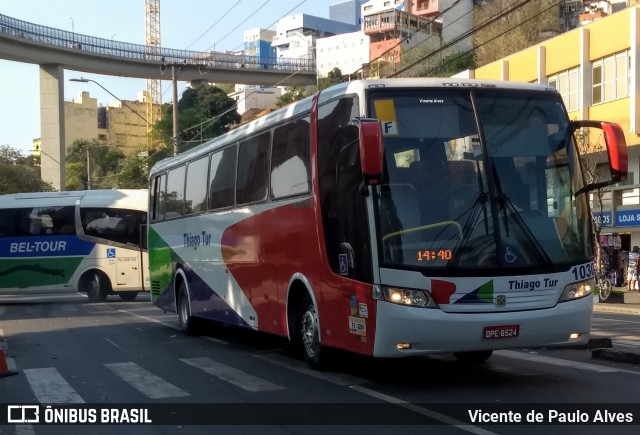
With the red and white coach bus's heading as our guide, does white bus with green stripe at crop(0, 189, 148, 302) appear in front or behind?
behind

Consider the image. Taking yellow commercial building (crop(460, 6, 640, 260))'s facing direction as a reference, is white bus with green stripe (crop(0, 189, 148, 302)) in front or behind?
in front

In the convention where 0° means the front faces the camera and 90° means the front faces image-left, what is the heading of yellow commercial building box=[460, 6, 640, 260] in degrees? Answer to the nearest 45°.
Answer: approximately 45°

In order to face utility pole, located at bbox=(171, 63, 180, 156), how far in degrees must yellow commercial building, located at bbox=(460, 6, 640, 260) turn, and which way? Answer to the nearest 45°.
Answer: approximately 45° to its right

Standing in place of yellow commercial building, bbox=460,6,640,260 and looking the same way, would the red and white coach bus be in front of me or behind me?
in front

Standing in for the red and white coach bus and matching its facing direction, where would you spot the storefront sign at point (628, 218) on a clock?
The storefront sign is roughly at 8 o'clock from the red and white coach bus.

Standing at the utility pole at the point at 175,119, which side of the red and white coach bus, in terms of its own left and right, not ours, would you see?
back

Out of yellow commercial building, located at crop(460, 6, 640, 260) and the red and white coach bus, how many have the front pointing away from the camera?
0

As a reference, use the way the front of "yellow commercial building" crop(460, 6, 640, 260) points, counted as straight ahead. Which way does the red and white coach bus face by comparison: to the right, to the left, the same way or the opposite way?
to the left

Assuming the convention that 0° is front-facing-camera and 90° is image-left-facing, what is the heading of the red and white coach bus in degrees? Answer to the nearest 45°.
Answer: approximately 315°
